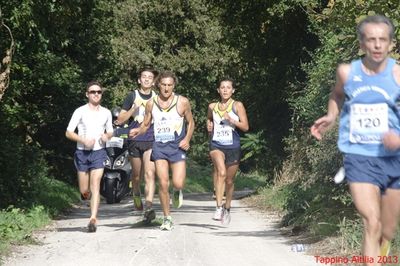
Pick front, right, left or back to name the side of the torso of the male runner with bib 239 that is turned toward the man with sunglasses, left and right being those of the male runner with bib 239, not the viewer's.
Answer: right

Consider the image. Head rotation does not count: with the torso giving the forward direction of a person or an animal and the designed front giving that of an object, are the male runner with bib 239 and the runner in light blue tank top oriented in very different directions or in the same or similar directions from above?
same or similar directions

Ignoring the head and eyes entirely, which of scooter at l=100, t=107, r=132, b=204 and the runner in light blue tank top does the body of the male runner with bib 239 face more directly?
the runner in light blue tank top

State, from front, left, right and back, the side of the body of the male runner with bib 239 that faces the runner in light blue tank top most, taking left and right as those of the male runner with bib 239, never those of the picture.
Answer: front

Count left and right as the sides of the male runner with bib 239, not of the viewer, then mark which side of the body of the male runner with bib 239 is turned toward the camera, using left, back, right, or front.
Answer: front

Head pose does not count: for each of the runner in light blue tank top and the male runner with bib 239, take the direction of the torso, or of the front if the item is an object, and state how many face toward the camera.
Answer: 2

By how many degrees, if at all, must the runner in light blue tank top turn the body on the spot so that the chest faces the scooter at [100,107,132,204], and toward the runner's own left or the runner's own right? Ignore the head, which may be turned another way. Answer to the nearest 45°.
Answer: approximately 135° to the runner's own right
